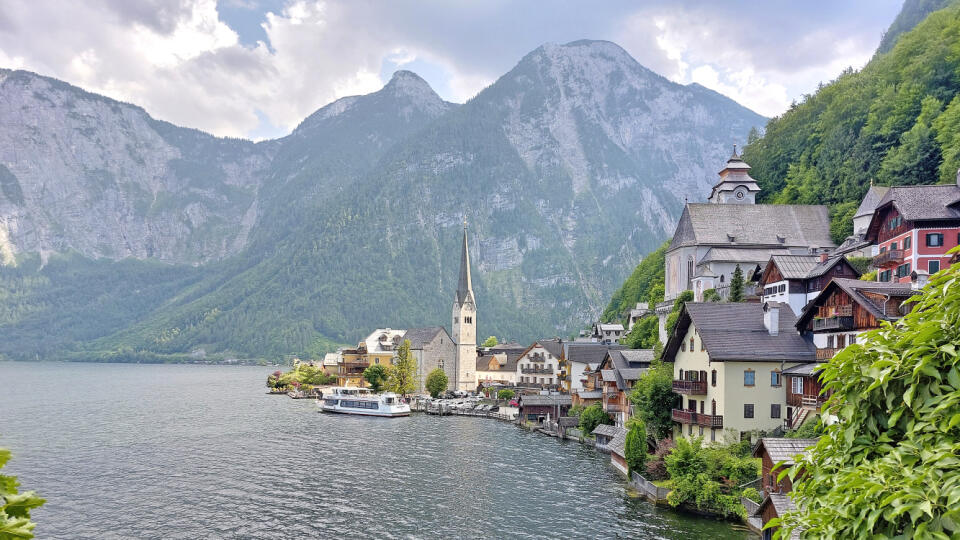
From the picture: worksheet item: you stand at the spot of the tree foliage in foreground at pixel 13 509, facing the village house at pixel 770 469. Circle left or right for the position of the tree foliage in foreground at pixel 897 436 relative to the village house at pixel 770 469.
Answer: right

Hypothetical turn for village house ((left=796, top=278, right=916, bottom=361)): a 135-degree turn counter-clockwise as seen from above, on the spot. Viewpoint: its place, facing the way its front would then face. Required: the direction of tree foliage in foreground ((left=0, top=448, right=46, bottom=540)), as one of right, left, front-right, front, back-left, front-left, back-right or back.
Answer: right

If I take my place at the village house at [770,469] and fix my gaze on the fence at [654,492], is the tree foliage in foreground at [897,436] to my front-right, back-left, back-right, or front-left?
back-left

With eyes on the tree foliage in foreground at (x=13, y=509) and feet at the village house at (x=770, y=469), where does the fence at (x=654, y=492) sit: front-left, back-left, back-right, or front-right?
back-right

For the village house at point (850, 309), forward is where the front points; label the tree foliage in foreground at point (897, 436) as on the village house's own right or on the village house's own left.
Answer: on the village house's own left

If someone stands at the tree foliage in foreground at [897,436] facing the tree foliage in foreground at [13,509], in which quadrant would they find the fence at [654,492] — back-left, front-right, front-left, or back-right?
back-right

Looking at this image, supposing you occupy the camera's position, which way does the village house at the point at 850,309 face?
facing the viewer and to the left of the viewer

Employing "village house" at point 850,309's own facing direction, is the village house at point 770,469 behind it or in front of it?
in front
